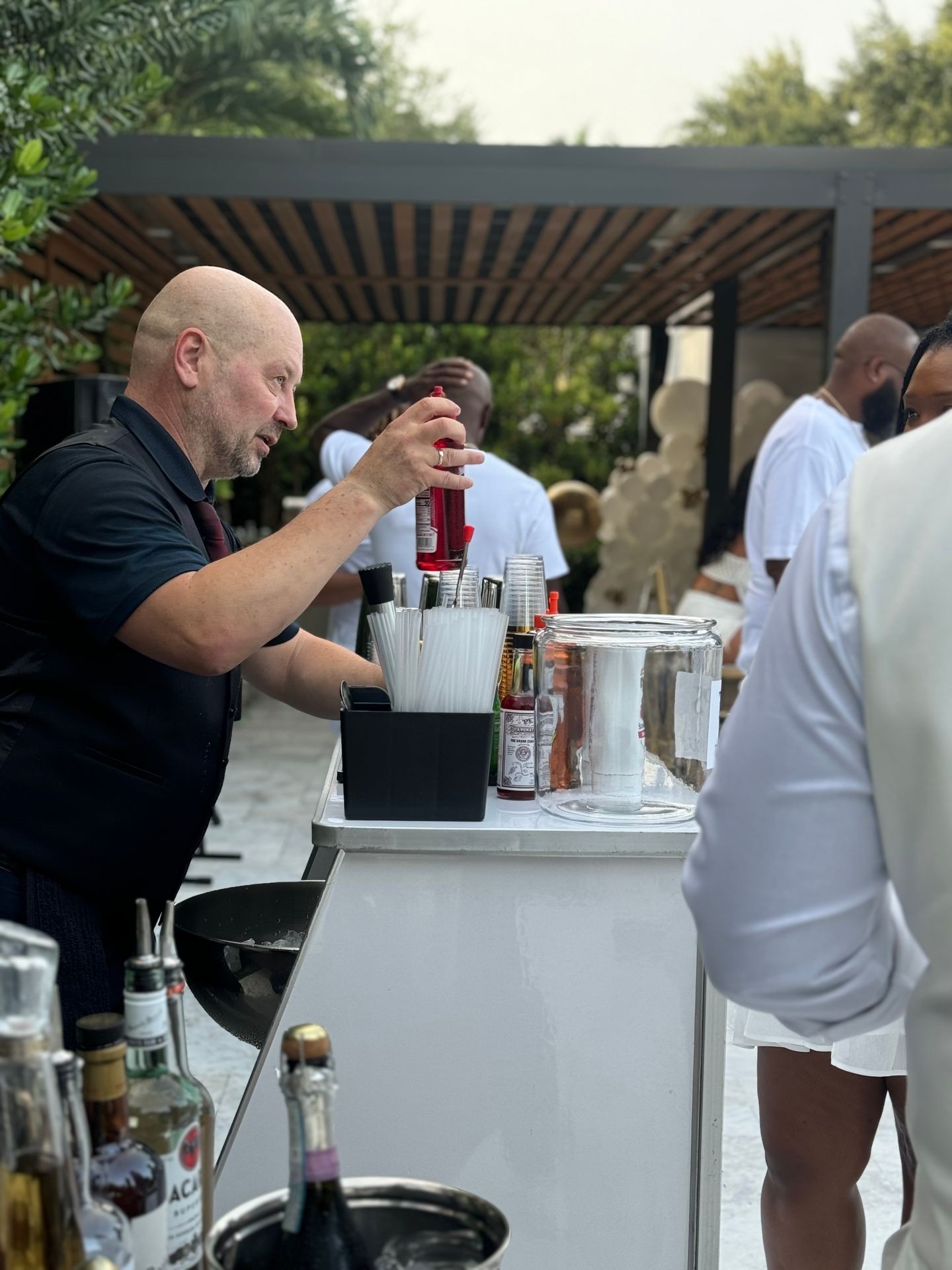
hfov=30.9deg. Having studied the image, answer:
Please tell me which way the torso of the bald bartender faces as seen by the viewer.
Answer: to the viewer's right

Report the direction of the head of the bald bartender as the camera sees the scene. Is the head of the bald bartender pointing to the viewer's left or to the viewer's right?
to the viewer's right

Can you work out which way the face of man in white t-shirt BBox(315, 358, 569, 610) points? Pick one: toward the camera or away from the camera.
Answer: away from the camera
